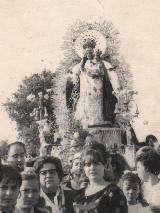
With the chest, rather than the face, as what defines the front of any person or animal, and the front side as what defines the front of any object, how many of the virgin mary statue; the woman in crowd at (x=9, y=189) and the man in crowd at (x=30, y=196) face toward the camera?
3

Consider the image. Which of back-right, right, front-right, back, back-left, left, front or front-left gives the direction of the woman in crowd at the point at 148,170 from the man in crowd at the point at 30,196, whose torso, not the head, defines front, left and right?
left

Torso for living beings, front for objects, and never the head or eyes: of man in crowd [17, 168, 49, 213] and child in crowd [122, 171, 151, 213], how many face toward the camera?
2

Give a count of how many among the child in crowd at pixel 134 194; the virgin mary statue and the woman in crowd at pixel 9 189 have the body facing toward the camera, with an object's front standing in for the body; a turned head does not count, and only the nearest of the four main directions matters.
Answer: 3

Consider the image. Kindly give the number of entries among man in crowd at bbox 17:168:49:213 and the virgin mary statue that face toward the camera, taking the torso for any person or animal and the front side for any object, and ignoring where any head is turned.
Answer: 2

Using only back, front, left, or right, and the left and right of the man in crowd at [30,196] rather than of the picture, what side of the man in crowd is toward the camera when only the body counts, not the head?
front

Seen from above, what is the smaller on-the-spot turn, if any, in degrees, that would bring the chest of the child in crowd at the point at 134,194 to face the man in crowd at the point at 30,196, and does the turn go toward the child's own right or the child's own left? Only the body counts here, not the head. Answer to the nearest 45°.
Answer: approximately 90° to the child's own right

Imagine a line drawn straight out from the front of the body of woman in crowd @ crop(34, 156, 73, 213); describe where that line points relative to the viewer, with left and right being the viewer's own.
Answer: facing the viewer and to the left of the viewer

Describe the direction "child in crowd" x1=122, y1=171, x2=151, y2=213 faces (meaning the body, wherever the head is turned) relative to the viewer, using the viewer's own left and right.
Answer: facing the viewer
